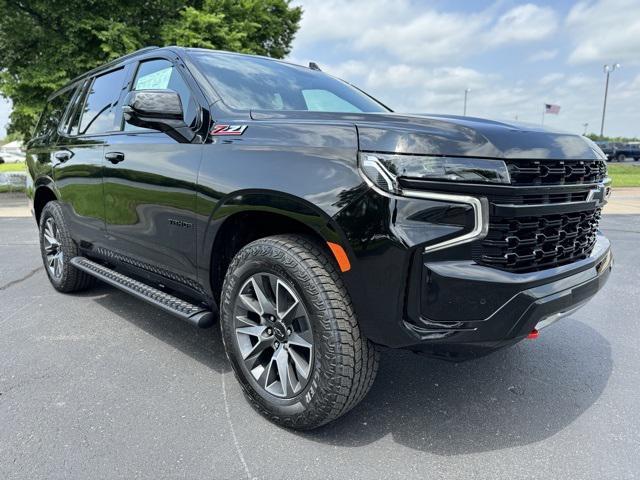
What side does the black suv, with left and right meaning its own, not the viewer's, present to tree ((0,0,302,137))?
back

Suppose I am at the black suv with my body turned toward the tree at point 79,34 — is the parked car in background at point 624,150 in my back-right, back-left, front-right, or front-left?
front-right

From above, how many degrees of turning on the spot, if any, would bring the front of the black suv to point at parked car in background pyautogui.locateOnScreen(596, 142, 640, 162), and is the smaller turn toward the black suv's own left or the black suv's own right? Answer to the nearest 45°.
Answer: approximately 90° to the black suv's own left

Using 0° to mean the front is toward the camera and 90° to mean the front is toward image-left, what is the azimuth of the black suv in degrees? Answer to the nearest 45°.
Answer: approximately 315°
